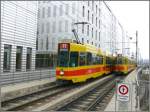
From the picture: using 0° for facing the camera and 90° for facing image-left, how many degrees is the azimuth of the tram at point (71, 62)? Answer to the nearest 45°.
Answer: approximately 45°

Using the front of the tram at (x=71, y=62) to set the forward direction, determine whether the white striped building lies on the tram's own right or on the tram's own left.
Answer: on the tram's own right

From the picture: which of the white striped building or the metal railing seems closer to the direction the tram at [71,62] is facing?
the metal railing
